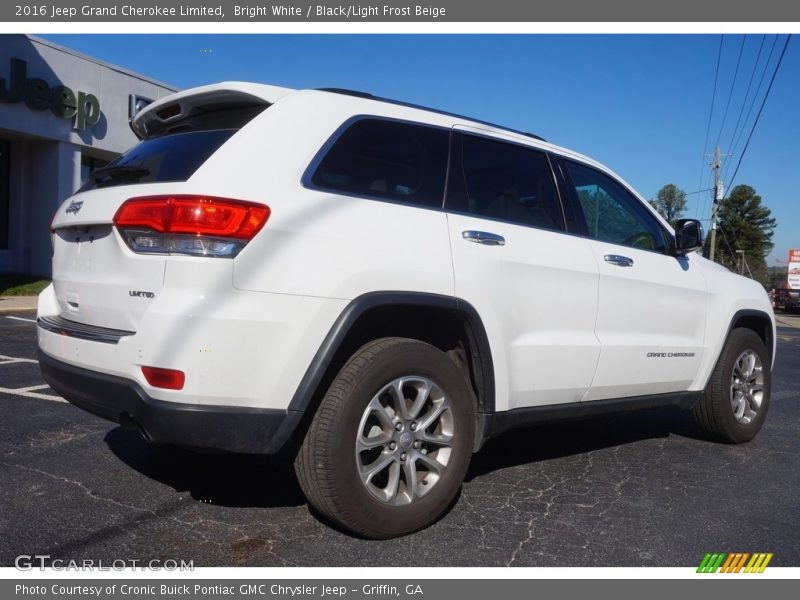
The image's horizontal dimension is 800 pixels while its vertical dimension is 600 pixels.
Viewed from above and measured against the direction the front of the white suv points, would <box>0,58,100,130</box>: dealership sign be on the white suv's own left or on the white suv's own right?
on the white suv's own left

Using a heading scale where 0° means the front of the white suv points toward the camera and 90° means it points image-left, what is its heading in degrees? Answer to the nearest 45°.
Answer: approximately 225°

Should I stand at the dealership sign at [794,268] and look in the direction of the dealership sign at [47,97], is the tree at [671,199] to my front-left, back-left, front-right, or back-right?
back-right

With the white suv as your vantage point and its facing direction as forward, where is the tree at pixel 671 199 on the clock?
The tree is roughly at 11 o'clock from the white suv.

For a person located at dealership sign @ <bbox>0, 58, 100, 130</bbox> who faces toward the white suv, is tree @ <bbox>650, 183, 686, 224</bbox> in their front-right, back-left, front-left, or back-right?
back-left
